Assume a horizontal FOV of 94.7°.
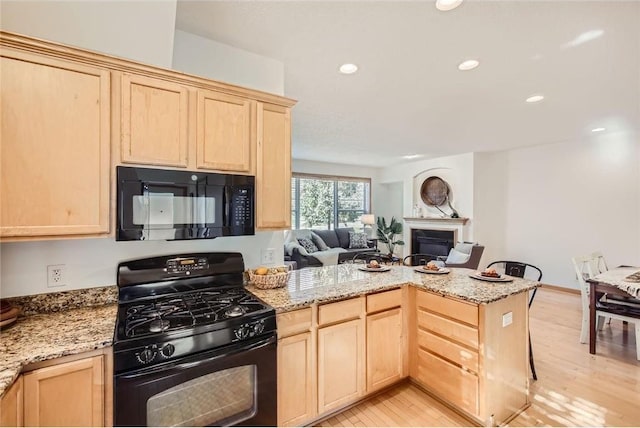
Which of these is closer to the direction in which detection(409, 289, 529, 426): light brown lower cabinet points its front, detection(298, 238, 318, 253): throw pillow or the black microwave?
the black microwave

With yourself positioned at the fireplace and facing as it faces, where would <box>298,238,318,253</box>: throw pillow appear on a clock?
The throw pillow is roughly at 2 o'clock from the fireplace.

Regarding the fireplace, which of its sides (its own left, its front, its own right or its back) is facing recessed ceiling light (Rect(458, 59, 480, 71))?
front

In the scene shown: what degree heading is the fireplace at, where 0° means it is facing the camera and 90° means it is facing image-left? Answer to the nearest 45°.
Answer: approximately 0°

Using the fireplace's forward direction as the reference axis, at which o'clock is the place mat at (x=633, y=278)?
The place mat is roughly at 11 o'clock from the fireplace.

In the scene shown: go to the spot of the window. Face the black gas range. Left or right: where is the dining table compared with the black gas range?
left

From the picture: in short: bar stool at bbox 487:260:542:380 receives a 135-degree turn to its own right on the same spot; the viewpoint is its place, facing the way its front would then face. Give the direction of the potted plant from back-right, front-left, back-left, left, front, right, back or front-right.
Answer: front-left

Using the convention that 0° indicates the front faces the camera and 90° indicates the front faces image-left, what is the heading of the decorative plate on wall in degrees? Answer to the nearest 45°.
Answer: approximately 0°

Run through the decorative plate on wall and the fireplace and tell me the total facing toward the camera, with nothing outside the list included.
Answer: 2

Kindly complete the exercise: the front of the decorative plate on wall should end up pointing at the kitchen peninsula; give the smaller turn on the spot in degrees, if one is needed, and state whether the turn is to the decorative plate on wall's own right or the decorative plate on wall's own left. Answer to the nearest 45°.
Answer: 0° — it already faces it

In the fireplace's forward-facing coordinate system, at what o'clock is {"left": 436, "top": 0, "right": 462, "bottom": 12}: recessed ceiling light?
The recessed ceiling light is roughly at 12 o'clock from the fireplace.

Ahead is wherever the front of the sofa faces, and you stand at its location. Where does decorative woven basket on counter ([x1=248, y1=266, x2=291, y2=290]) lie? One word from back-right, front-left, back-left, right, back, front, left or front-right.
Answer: front-right
